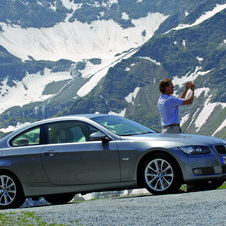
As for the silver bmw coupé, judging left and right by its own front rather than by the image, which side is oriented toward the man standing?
left

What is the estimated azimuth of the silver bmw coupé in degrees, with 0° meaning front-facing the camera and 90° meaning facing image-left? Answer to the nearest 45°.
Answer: approximately 315°
